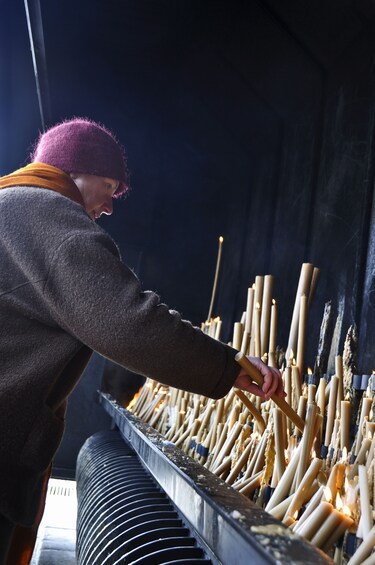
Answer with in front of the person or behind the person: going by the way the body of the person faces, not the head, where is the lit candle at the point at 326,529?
in front

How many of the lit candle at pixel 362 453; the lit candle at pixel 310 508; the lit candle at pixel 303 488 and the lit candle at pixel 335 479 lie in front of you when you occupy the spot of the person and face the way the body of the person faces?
4

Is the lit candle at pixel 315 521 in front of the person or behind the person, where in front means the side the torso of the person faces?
in front

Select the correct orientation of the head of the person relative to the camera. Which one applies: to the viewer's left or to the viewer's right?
to the viewer's right

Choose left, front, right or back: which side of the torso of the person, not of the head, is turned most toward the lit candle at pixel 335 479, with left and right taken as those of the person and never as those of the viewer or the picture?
front

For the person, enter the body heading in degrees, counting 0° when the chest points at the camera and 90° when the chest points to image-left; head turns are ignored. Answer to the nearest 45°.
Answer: approximately 270°

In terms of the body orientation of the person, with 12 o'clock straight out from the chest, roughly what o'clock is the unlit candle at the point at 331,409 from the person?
The unlit candle is roughly at 11 o'clock from the person.

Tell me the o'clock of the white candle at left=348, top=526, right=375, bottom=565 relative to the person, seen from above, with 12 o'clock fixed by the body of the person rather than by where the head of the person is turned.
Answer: The white candle is roughly at 1 o'clock from the person.

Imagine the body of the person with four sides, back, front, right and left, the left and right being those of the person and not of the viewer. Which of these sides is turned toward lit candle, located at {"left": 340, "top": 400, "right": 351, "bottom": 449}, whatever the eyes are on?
front

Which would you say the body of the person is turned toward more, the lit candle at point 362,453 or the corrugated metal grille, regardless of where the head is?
the lit candle
